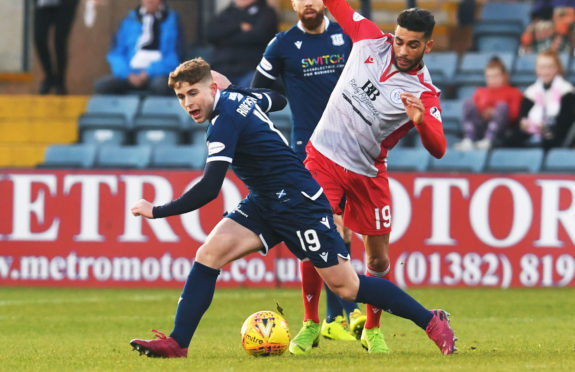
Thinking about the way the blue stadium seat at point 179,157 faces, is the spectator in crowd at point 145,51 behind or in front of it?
behind

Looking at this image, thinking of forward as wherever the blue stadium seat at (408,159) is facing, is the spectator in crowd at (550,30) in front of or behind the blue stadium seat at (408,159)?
behind

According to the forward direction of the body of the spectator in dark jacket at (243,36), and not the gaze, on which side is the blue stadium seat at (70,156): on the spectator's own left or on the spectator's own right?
on the spectator's own right

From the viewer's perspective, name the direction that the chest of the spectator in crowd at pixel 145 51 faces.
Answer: toward the camera

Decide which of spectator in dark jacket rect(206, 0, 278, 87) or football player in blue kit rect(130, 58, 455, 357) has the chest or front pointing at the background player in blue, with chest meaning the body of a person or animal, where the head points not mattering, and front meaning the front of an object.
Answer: the spectator in dark jacket

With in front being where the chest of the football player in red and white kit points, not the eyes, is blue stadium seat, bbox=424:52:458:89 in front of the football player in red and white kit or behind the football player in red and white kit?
behind

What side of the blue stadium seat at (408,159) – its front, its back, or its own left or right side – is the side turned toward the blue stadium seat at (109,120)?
right

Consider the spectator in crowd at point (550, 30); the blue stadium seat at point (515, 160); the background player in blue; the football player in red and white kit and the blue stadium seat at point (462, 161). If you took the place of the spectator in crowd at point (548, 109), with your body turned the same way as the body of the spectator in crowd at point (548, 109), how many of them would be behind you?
1

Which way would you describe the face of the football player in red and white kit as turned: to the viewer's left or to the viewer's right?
to the viewer's left

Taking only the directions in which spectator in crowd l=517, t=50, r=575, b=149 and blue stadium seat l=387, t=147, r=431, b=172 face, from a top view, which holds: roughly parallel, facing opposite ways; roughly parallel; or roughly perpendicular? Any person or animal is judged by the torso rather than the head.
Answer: roughly parallel

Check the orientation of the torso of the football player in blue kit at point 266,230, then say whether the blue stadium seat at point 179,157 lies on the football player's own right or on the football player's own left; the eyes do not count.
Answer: on the football player's own right

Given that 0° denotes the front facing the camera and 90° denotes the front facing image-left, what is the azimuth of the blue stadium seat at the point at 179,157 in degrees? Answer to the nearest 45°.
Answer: approximately 0°
